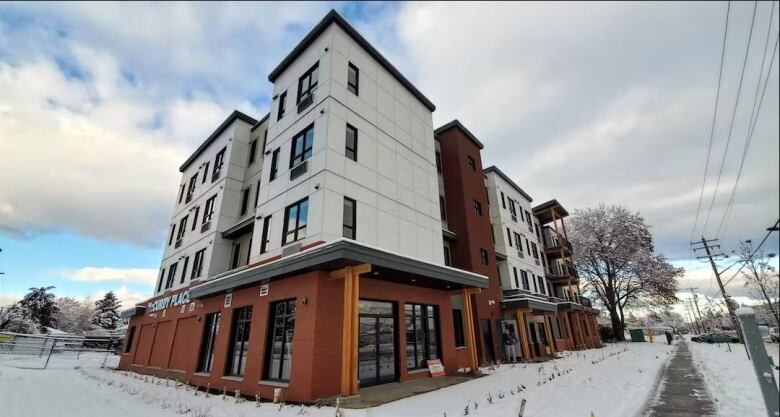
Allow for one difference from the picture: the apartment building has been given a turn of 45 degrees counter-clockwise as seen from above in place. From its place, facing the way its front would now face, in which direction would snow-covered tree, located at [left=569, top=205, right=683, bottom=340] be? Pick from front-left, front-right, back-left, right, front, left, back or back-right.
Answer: front-left

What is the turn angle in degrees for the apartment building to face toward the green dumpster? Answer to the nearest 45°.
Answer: approximately 90° to its left

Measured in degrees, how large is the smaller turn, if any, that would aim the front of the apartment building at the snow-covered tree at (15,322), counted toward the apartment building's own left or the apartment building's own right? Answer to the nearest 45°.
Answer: approximately 180°

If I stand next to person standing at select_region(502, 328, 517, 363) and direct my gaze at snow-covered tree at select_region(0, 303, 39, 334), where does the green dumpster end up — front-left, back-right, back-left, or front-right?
back-right

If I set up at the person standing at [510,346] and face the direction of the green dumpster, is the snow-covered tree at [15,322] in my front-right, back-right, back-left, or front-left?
back-left

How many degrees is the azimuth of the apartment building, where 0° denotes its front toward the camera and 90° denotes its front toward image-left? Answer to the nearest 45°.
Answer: approximately 315°

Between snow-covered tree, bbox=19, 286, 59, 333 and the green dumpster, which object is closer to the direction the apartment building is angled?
the green dumpster

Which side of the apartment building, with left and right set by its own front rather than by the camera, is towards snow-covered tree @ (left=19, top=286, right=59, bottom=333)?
back
